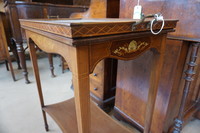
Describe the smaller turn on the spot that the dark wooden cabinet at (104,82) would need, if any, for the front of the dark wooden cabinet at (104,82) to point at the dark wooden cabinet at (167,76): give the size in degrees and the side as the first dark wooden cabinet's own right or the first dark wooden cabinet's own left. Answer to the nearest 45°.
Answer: approximately 90° to the first dark wooden cabinet's own left

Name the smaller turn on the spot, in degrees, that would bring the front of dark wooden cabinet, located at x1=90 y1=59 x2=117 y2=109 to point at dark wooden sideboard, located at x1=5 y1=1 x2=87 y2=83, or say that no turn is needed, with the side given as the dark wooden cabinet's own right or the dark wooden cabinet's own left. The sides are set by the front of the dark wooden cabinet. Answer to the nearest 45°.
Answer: approximately 90° to the dark wooden cabinet's own right

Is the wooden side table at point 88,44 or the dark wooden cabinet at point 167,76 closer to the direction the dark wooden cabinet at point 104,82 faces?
the wooden side table

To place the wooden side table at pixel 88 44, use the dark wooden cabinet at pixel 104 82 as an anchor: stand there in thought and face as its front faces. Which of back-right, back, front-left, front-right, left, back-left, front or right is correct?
front-left

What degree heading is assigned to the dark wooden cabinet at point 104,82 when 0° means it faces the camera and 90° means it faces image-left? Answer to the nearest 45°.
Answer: approximately 45°
